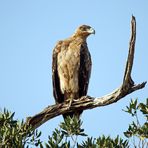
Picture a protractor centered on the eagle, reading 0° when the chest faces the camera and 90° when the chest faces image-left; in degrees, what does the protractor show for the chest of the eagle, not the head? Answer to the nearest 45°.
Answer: approximately 0°
